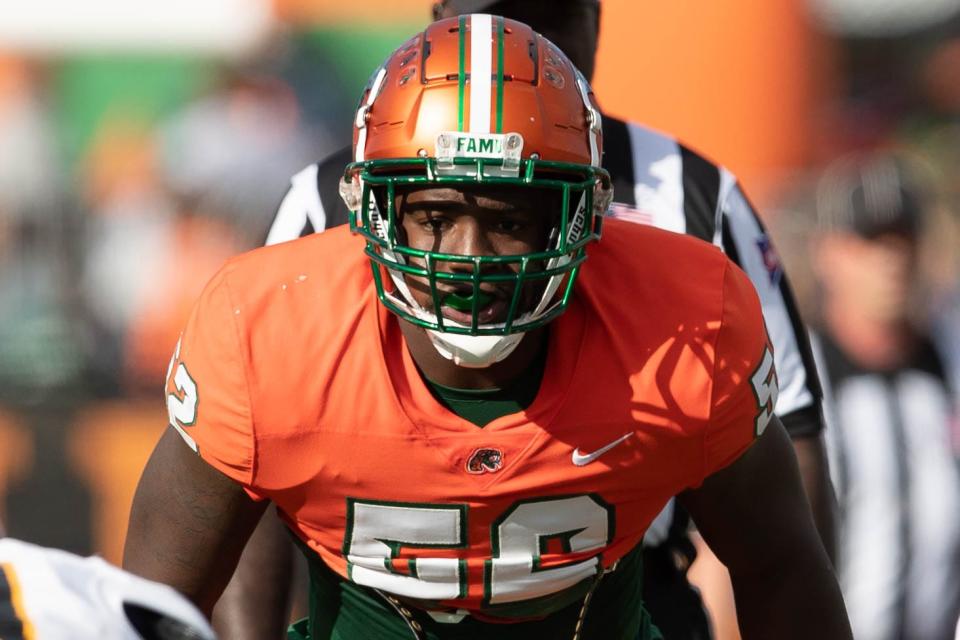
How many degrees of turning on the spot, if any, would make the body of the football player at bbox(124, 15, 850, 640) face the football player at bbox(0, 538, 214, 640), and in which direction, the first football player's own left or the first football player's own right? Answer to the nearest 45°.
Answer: approximately 45° to the first football player's own right

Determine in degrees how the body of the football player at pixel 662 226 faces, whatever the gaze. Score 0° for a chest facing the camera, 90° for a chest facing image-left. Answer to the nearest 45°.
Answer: approximately 0°

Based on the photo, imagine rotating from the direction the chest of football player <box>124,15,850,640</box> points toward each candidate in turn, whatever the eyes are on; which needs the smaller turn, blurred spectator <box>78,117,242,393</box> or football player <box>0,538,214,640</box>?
the football player

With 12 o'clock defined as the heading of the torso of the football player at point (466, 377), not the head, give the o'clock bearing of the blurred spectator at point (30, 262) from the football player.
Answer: The blurred spectator is roughly at 5 o'clock from the football player.

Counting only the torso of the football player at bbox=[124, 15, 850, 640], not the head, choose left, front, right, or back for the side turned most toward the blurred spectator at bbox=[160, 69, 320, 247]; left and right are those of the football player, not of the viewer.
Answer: back

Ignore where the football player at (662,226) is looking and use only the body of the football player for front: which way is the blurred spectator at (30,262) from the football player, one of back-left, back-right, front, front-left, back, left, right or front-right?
back-right

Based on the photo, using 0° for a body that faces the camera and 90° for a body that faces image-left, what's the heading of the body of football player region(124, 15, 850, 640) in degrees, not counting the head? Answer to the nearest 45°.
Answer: approximately 0°
